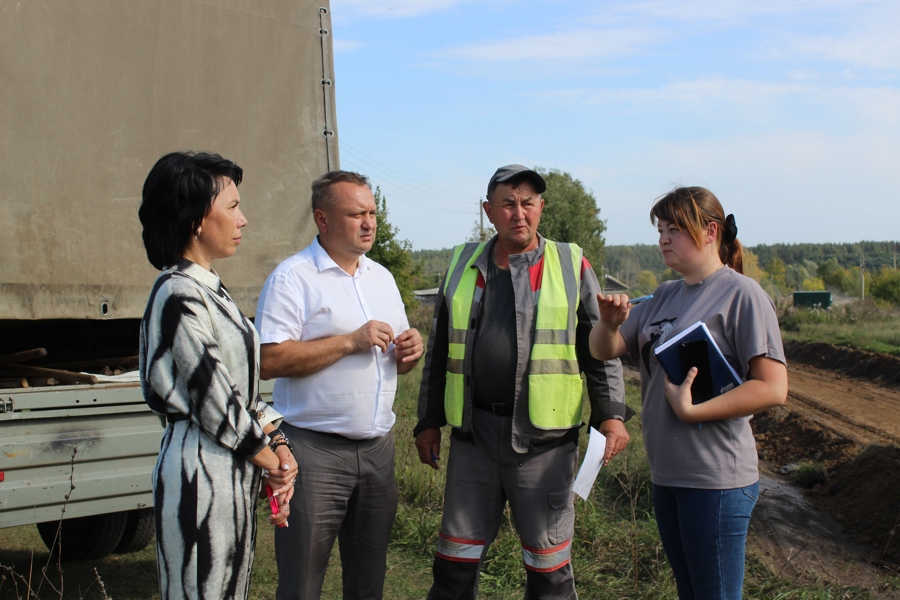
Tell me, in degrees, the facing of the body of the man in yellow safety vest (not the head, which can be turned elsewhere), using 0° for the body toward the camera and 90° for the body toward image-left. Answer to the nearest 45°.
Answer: approximately 0°

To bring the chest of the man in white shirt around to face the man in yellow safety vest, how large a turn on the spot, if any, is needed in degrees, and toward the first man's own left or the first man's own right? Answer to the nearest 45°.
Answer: approximately 45° to the first man's own left

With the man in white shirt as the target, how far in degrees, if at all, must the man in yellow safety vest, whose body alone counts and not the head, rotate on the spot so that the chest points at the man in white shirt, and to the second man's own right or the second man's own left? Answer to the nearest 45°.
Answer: approximately 45° to the second man's own right

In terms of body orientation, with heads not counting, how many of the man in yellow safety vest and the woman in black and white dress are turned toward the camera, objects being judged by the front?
1

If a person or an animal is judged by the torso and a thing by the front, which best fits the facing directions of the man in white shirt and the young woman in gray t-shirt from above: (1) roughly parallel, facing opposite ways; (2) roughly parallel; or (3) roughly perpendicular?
roughly perpendicular

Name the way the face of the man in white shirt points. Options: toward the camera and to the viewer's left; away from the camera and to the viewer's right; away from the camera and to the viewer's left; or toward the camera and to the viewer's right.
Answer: toward the camera and to the viewer's right

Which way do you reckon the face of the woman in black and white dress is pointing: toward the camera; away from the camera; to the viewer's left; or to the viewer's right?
to the viewer's right

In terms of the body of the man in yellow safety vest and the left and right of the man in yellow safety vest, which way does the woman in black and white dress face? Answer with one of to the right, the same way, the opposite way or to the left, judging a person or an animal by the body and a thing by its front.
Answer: to the left

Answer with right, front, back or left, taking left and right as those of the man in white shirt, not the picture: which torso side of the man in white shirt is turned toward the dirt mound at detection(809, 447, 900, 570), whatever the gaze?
left

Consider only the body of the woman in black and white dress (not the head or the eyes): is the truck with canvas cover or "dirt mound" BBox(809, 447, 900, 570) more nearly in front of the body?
the dirt mound

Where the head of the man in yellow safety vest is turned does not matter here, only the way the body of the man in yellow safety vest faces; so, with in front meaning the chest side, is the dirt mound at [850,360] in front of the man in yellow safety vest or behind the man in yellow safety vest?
behind

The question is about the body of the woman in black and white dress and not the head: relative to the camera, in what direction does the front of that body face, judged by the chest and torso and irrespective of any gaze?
to the viewer's right

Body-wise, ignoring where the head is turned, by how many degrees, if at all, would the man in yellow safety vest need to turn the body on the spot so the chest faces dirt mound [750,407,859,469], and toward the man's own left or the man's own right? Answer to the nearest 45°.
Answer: approximately 135° to the man's own left
